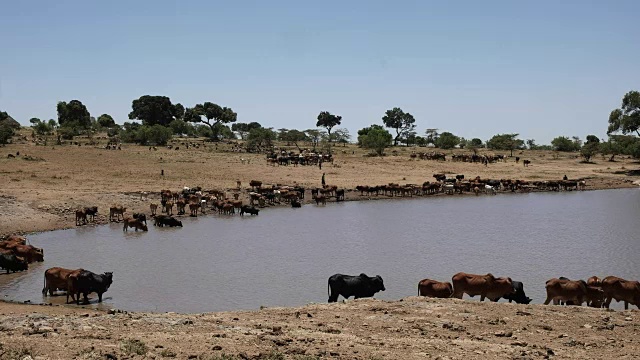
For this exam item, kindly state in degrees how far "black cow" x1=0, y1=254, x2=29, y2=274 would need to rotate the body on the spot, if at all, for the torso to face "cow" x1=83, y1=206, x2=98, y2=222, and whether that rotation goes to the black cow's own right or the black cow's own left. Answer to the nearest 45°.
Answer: approximately 90° to the black cow's own left

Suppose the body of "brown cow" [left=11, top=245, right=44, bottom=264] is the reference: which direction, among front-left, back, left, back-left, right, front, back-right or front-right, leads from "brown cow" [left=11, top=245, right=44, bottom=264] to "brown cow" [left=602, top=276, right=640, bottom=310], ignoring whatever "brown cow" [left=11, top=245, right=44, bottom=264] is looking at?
front-right

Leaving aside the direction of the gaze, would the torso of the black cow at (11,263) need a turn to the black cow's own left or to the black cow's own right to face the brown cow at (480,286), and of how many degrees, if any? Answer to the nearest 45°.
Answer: approximately 45° to the black cow's own right

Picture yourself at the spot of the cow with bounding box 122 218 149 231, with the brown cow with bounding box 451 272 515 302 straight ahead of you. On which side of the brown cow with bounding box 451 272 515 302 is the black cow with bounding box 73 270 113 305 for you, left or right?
right
